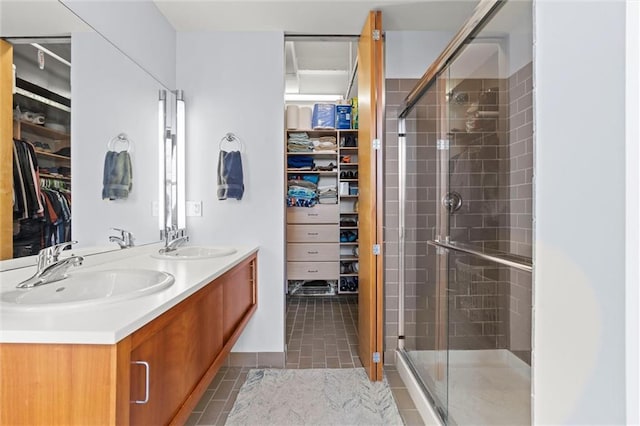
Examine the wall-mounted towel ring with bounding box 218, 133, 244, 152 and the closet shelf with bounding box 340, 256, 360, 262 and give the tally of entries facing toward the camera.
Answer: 2

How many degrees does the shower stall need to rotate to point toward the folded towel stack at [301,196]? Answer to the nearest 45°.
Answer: approximately 90° to its right

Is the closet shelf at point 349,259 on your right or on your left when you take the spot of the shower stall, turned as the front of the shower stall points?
on your right

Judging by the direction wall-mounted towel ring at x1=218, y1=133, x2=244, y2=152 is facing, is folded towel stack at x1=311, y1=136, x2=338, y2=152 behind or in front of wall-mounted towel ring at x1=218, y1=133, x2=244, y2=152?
behind

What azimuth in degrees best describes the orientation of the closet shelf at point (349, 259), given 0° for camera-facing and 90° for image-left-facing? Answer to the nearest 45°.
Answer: approximately 0°

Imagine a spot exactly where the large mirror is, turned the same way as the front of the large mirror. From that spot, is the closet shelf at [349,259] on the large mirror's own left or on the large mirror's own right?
on the large mirror's own left

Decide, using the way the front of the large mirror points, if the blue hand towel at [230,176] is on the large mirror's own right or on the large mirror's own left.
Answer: on the large mirror's own left
